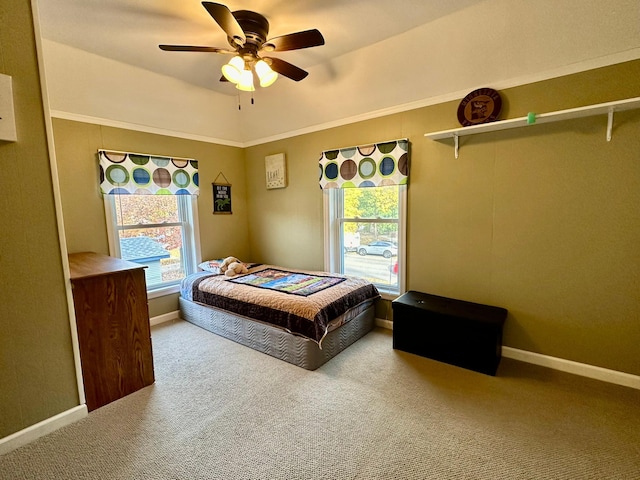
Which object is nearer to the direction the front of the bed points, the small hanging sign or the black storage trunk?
the black storage trunk

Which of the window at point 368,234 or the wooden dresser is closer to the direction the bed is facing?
the window

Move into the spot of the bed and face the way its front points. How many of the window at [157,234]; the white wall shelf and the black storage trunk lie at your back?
1

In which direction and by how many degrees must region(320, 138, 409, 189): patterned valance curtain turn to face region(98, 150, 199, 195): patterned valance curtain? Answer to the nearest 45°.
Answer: approximately 45° to its right

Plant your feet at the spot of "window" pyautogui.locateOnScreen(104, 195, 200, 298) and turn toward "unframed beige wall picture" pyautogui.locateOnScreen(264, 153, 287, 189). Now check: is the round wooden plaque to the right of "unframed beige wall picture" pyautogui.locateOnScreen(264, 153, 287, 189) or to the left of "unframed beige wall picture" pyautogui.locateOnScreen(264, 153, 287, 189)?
right

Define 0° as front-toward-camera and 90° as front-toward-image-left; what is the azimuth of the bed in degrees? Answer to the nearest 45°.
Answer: approximately 315°

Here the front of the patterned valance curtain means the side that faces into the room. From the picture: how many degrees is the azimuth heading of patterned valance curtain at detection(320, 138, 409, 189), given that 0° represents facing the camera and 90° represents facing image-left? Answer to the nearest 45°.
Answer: approximately 45°

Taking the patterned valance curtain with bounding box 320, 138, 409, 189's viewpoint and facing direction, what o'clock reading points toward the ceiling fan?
The ceiling fan is roughly at 12 o'clock from the patterned valance curtain.

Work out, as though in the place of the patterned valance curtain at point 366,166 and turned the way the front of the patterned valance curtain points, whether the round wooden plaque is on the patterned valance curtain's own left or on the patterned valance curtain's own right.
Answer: on the patterned valance curtain's own left

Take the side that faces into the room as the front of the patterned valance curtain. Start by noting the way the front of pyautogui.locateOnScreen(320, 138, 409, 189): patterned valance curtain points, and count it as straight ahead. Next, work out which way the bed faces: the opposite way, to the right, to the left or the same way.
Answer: to the left

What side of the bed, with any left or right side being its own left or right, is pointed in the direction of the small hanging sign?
back

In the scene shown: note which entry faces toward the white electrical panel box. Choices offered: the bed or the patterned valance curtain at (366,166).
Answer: the patterned valance curtain

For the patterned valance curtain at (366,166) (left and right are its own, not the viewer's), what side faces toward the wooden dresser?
front

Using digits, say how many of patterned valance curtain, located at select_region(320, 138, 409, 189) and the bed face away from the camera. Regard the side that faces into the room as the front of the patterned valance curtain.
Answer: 0

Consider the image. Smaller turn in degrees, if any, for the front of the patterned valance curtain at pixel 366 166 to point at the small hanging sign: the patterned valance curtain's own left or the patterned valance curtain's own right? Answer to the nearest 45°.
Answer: approximately 45° to the patterned valance curtain's own right
